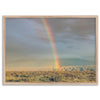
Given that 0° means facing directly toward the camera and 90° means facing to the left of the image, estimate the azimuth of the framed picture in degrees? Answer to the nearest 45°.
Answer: approximately 0°
